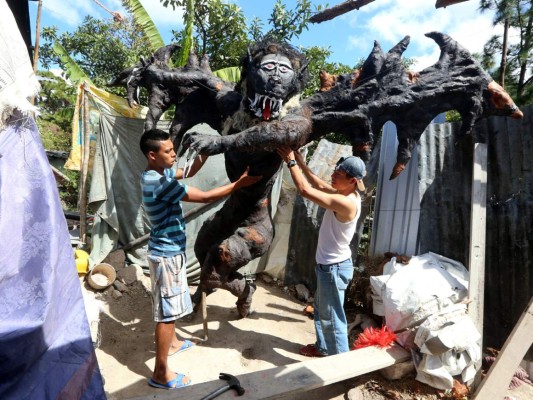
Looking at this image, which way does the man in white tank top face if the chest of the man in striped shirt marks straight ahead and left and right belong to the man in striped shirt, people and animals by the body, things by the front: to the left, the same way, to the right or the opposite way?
the opposite way

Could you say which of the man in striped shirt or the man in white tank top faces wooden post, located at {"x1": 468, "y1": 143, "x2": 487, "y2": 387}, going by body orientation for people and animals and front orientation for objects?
the man in striped shirt

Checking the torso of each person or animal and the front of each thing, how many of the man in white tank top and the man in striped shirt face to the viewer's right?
1

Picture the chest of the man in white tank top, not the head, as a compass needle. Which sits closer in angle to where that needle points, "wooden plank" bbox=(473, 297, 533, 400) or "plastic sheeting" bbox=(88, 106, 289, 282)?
the plastic sheeting

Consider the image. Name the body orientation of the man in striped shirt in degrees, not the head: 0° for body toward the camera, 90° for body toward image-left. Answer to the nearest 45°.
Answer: approximately 270°

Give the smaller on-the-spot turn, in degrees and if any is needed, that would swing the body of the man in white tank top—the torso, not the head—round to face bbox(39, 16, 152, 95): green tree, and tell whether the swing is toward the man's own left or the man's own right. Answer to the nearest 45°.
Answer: approximately 45° to the man's own right

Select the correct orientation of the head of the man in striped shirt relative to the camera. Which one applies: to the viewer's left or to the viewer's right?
to the viewer's right

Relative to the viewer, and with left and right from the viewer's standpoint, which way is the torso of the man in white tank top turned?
facing to the left of the viewer

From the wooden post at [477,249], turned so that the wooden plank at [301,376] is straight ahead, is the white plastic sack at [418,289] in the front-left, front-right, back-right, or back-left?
front-right

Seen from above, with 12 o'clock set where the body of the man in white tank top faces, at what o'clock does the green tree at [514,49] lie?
The green tree is roughly at 4 o'clock from the man in white tank top.

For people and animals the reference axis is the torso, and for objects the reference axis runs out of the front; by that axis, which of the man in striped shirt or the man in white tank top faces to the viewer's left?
the man in white tank top

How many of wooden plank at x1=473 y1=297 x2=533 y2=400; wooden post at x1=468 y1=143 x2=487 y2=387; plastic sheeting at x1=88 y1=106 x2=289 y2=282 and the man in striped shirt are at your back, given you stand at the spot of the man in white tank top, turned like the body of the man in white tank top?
2

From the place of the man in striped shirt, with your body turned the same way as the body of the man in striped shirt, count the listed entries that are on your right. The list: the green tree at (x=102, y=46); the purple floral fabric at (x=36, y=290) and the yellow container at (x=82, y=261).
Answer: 1

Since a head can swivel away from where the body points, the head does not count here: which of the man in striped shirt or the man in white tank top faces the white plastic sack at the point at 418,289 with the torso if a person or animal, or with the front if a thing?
the man in striped shirt

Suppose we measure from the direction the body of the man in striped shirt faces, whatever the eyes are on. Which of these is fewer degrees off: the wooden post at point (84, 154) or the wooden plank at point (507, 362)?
the wooden plank

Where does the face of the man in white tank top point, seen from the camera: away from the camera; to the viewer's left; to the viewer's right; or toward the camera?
to the viewer's left
